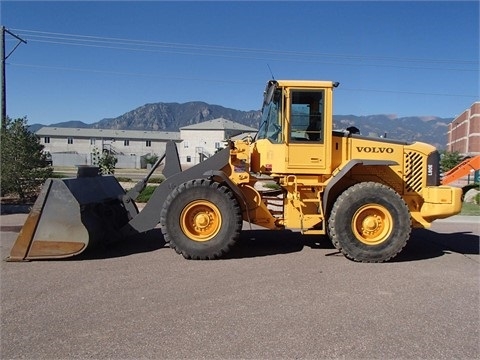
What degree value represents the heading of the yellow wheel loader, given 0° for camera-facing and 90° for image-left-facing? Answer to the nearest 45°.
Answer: approximately 90°

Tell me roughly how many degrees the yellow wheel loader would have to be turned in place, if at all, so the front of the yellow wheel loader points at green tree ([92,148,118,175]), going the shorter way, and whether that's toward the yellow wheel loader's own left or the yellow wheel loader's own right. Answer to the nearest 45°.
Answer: approximately 45° to the yellow wheel loader's own right

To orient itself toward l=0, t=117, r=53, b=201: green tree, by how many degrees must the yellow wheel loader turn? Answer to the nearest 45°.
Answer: approximately 45° to its right
